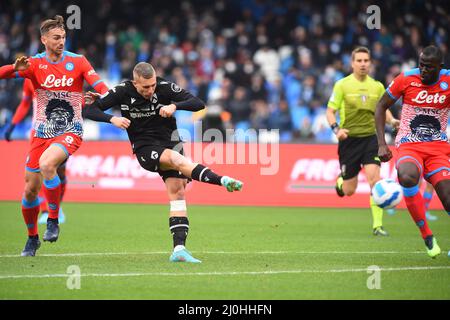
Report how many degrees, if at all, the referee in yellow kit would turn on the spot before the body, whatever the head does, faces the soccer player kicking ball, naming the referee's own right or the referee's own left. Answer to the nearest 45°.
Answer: approximately 45° to the referee's own right

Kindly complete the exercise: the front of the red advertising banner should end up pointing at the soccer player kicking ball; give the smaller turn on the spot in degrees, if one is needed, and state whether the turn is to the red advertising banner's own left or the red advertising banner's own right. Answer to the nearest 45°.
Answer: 0° — it already faces them

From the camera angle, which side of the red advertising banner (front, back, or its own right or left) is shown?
front

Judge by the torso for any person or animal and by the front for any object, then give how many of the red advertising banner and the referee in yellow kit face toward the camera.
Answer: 2

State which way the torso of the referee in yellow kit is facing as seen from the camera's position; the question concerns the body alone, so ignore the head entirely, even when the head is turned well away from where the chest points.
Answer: toward the camera

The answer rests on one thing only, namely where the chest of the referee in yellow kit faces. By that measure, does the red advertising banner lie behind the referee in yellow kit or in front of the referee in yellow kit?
behind

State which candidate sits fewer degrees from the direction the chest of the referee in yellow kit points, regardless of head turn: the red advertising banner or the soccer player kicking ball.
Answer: the soccer player kicking ball

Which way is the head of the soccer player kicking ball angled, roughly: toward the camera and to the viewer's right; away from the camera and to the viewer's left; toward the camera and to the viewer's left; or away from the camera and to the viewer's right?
toward the camera and to the viewer's right

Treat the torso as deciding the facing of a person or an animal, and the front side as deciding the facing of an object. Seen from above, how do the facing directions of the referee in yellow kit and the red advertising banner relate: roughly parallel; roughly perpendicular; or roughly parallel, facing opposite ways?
roughly parallel

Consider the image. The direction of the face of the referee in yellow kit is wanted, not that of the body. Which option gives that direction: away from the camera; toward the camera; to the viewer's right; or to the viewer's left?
toward the camera

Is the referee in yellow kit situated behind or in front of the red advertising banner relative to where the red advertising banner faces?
in front
